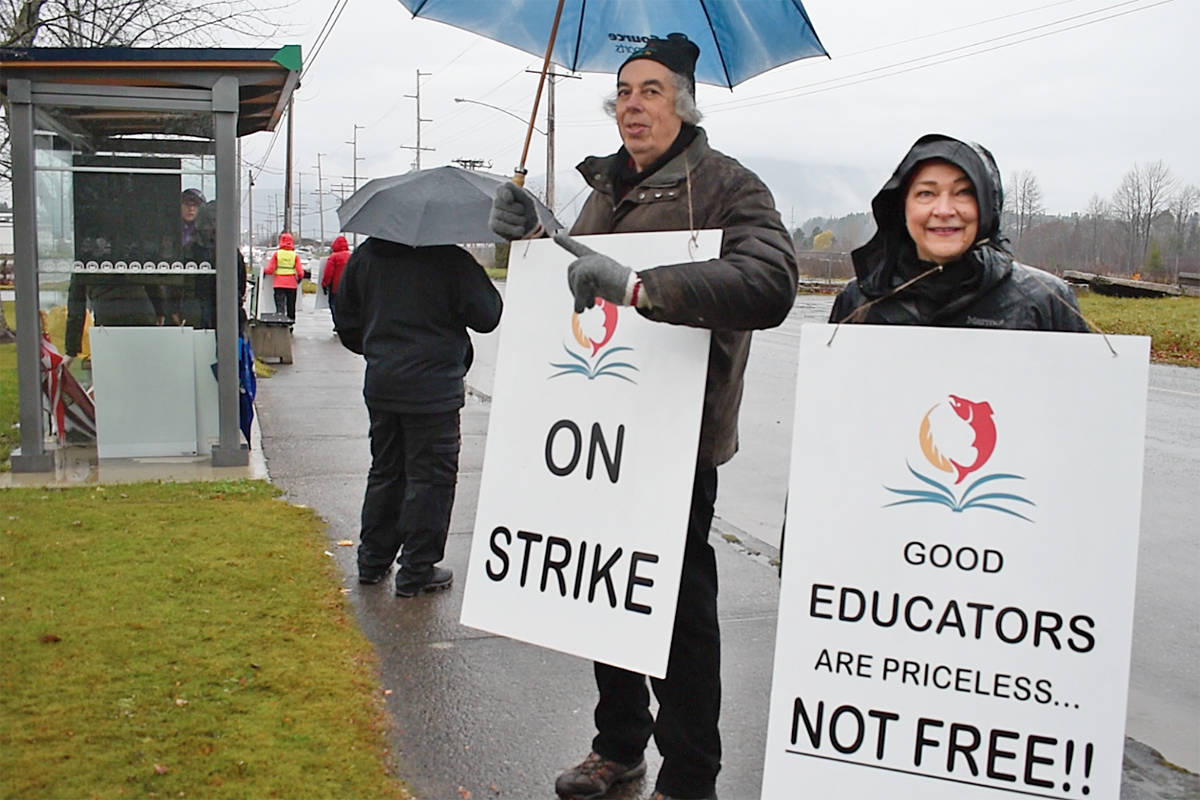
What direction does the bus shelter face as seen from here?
to the viewer's right

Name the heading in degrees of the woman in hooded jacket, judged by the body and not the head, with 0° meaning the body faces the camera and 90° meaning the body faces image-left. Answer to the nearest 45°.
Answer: approximately 0°

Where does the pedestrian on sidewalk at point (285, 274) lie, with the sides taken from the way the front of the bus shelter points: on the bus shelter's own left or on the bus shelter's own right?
on the bus shelter's own left

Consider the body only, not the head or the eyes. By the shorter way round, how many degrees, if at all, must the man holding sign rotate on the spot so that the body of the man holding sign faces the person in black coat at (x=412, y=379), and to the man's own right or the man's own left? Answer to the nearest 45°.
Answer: approximately 90° to the man's own right

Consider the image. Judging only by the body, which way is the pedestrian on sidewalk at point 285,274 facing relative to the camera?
away from the camera

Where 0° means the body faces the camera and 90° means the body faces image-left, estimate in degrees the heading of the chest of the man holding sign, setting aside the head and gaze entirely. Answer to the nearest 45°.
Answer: approximately 45°

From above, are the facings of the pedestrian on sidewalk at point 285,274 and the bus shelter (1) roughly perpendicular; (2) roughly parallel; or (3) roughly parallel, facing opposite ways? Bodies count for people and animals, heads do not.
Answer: roughly perpendicular
